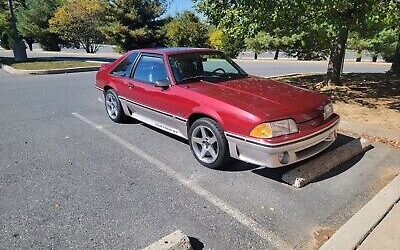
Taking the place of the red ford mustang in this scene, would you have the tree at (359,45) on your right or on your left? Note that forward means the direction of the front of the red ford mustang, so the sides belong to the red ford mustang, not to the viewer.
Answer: on your left

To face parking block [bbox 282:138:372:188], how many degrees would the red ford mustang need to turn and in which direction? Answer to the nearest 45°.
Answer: approximately 45° to its left

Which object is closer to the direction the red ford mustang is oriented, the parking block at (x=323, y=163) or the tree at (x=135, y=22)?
the parking block

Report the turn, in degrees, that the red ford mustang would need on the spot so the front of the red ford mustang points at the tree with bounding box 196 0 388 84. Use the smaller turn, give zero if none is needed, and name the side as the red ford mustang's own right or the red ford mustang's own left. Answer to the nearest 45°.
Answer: approximately 90° to the red ford mustang's own left

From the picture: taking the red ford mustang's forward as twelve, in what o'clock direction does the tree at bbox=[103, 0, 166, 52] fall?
The tree is roughly at 7 o'clock from the red ford mustang.

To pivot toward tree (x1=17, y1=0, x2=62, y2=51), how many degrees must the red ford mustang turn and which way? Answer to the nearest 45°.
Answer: approximately 180°

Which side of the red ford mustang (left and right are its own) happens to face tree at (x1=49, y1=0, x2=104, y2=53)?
back

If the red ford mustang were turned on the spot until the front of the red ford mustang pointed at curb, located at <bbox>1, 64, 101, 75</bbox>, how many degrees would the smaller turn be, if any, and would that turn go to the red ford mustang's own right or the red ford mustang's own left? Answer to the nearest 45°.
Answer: approximately 180°

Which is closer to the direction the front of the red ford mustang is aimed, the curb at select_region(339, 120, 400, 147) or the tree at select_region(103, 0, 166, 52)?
the curb

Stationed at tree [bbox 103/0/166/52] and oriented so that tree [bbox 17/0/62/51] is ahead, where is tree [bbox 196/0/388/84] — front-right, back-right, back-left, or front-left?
back-left

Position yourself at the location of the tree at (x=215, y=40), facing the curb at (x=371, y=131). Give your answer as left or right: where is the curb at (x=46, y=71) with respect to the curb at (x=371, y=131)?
right
